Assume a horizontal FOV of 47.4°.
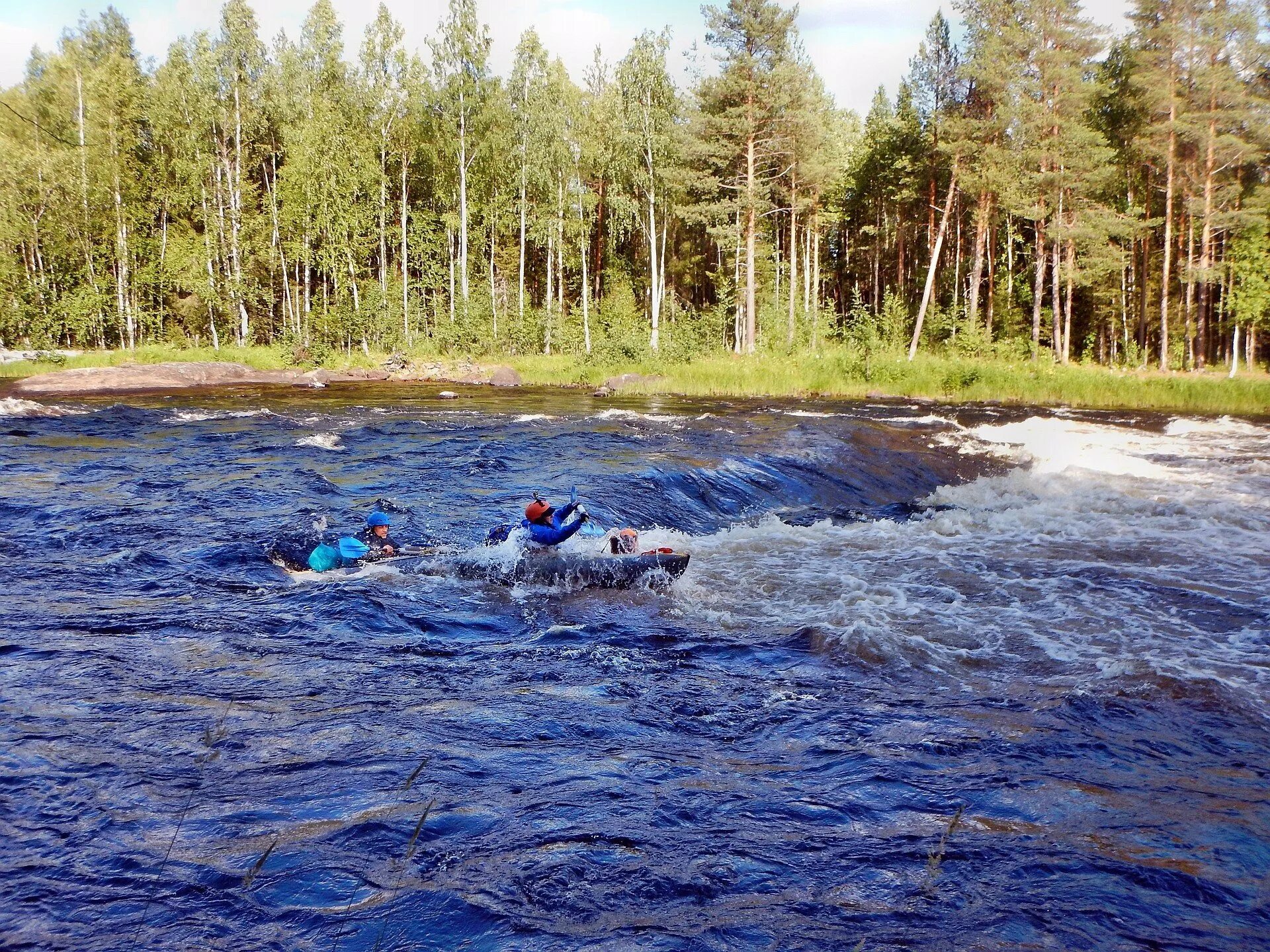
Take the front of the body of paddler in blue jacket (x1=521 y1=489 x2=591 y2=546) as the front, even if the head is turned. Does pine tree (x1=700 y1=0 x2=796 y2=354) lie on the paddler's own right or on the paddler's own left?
on the paddler's own left

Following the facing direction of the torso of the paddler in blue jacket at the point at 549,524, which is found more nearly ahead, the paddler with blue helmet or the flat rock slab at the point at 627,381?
the flat rock slab

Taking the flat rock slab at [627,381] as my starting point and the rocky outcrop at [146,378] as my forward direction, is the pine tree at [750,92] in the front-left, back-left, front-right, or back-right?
back-right

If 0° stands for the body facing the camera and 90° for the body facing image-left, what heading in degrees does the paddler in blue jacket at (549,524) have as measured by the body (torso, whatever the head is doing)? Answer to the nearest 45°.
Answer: approximately 270°

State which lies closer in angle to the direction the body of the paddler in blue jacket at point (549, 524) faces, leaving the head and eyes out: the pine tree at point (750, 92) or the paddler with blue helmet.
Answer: the pine tree

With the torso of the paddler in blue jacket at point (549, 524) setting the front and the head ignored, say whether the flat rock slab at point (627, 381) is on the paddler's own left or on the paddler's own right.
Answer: on the paddler's own left

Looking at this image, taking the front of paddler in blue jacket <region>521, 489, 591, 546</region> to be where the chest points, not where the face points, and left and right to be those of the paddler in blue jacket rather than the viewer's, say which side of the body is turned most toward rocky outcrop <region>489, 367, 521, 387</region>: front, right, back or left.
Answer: left

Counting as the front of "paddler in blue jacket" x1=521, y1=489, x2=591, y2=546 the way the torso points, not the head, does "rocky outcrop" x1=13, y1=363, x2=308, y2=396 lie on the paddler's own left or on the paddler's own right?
on the paddler's own left
